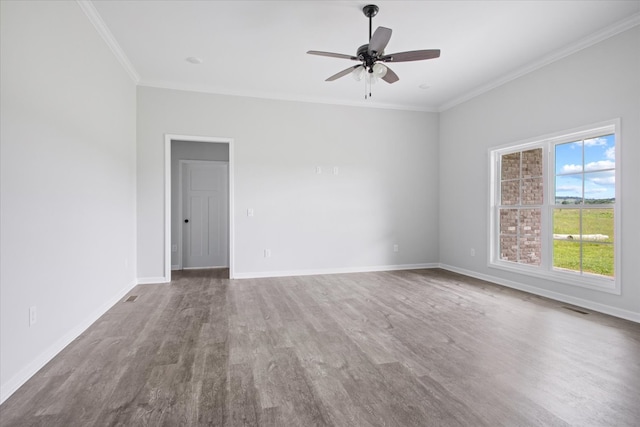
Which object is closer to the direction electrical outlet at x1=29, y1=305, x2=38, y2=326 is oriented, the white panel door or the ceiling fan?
the ceiling fan

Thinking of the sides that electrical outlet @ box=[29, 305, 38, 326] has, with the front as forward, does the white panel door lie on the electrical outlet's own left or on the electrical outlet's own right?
on the electrical outlet's own left

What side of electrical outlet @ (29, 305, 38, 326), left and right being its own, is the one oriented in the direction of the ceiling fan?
front

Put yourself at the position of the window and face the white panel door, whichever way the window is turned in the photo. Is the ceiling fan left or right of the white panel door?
left

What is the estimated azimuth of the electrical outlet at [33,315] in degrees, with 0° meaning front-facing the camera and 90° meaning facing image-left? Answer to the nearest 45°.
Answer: approximately 315°

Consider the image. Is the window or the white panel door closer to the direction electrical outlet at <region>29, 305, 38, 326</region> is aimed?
the window

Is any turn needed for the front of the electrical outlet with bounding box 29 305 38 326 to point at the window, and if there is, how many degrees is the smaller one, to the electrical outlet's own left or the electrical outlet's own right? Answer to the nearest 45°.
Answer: approximately 45° to the electrical outlet's own left
